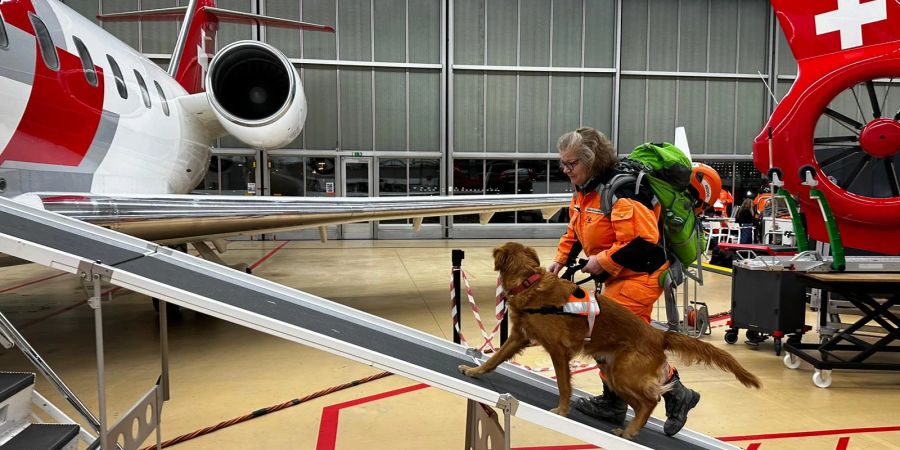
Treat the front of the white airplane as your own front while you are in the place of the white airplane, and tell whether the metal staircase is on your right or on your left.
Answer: on your left

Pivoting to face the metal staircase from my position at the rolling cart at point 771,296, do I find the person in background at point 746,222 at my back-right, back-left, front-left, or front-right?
back-right

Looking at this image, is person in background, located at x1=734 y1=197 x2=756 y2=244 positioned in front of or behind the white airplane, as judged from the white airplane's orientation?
behind
